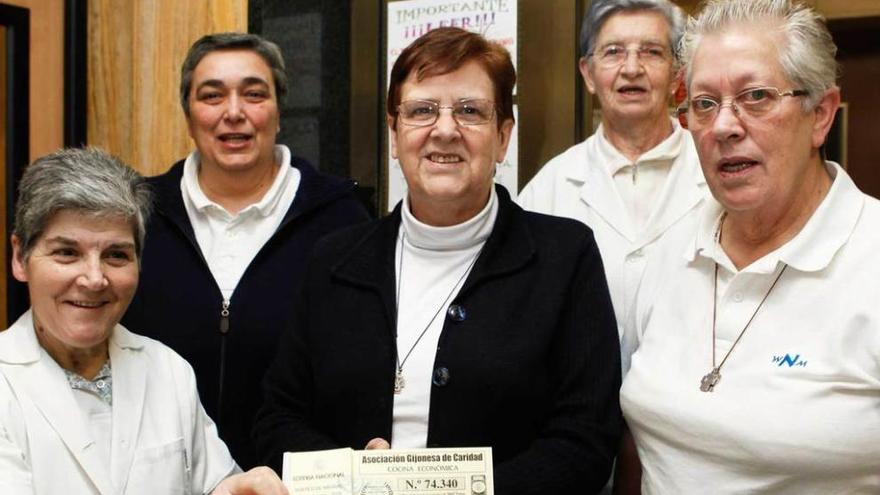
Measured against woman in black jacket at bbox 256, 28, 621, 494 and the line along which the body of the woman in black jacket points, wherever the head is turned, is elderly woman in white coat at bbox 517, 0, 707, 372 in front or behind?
behind

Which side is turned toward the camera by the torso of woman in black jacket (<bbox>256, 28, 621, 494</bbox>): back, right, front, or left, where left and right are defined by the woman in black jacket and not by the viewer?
front

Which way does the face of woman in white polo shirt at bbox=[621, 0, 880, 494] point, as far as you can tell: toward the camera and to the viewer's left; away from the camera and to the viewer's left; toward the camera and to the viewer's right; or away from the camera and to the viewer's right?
toward the camera and to the viewer's left

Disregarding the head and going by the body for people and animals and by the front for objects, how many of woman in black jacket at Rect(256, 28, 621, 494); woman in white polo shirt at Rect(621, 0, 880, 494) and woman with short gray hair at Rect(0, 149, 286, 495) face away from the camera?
0

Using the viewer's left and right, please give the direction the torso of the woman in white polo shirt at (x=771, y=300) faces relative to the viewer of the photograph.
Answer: facing the viewer and to the left of the viewer

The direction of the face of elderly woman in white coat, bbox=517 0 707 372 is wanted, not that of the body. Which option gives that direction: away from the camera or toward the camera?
toward the camera

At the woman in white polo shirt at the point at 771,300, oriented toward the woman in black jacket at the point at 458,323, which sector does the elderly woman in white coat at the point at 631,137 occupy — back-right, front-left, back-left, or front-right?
front-right

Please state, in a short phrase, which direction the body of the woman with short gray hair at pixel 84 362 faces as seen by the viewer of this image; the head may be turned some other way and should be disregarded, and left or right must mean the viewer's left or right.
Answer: facing the viewer and to the right of the viewer

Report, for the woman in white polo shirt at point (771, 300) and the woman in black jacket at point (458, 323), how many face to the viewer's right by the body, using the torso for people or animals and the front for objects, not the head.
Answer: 0

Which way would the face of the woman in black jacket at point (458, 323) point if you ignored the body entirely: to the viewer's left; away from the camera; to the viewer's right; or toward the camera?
toward the camera

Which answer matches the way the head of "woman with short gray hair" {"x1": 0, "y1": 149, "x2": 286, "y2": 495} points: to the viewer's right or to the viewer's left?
to the viewer's right
